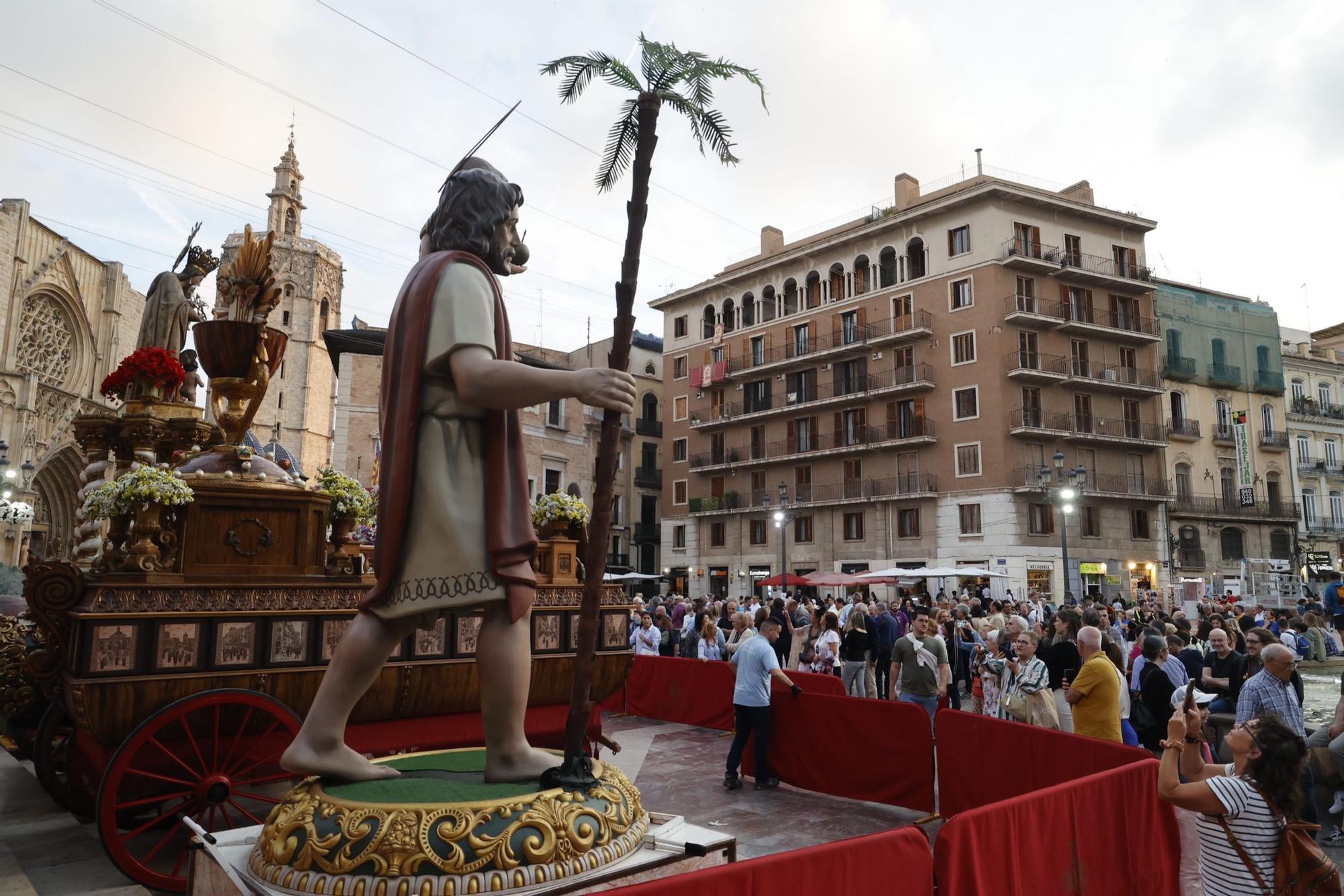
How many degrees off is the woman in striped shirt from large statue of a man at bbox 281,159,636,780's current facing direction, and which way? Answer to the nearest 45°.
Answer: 0° — it already faces them

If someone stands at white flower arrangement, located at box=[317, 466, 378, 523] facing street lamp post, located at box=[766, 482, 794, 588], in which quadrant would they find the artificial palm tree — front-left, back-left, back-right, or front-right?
back-right

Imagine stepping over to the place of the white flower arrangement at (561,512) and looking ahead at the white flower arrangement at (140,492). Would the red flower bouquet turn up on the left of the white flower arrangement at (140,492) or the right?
right

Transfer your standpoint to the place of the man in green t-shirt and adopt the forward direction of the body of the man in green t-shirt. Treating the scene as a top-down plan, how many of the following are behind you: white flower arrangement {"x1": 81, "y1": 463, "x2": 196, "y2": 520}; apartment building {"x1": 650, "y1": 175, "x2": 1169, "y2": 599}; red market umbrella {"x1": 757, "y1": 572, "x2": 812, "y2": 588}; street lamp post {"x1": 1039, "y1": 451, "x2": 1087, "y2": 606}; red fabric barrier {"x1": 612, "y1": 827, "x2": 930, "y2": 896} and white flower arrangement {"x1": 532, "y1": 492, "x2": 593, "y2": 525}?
3

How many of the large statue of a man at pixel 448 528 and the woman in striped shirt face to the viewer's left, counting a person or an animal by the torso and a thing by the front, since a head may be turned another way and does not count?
1

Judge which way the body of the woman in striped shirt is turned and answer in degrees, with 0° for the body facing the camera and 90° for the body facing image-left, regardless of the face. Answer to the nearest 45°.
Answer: approximately 90°

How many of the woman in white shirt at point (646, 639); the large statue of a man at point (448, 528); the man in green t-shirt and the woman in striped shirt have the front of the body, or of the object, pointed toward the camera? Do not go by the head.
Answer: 2

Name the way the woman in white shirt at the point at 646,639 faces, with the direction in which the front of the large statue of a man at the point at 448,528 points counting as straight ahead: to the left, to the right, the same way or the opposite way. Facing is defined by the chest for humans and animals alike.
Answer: to the right

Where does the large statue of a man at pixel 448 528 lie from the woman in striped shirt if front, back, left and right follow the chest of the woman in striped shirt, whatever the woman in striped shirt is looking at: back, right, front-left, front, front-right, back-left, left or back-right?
front-left

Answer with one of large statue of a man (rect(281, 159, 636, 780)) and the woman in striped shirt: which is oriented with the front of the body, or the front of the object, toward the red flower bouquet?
the woman in striped shirt

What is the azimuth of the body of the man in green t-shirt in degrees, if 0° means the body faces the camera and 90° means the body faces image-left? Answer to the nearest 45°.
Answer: approximately 0°

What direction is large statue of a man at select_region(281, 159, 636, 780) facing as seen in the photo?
to the viewer's right

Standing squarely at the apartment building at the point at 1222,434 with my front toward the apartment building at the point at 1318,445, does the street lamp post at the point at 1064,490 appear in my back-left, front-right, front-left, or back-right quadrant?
back-right
